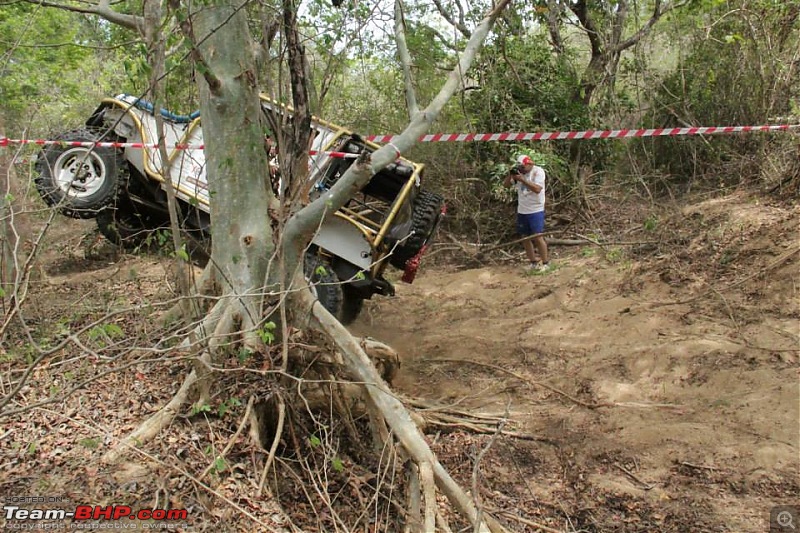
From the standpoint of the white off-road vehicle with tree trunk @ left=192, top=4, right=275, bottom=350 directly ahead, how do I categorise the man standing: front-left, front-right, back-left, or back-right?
back-left

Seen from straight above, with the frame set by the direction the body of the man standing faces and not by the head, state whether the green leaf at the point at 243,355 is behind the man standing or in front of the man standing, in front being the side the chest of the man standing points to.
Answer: in front

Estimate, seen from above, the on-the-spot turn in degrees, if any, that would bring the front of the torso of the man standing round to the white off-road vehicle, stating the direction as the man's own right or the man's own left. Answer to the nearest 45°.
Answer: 0° — they already face it

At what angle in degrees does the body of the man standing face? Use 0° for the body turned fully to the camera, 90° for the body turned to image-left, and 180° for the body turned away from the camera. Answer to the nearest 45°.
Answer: approximately 45°

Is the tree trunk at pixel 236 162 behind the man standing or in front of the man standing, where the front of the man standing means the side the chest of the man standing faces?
in front
